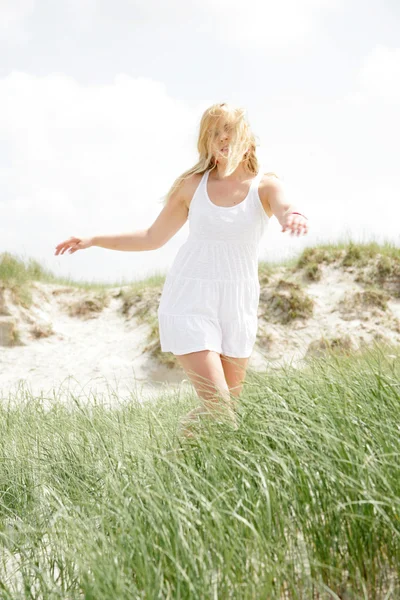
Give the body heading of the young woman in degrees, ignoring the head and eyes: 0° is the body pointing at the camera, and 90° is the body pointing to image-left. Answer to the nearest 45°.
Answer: approximately 0°
